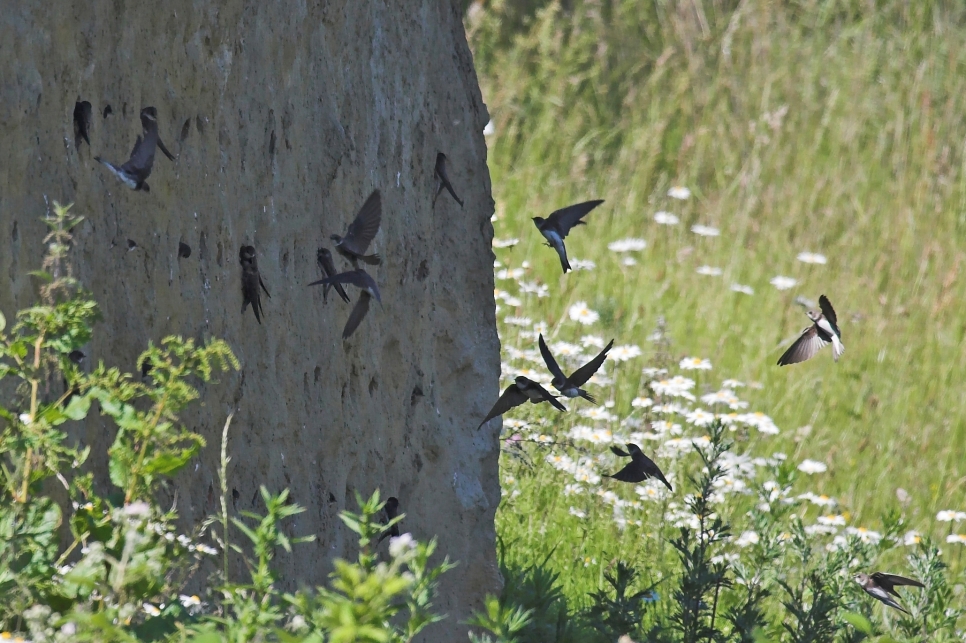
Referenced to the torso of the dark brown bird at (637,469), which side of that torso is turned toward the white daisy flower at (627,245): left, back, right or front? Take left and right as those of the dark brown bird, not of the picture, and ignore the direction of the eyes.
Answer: right

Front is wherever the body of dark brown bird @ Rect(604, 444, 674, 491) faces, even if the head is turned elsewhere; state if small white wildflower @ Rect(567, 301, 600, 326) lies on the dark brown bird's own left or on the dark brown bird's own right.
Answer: on the dark brown bird's own right

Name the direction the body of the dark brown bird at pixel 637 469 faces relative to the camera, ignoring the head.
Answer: to the viewer's left

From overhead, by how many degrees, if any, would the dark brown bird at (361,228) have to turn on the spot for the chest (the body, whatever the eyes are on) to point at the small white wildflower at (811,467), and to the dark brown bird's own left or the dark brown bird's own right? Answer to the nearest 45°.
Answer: approximately 135° to the dark brown bird's own right

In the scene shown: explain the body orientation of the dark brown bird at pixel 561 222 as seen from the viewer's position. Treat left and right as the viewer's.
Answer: facing to the left of the viewer

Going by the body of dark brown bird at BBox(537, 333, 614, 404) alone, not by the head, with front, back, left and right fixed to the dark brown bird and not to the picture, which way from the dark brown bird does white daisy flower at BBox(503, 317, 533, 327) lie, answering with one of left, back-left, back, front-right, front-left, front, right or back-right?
right

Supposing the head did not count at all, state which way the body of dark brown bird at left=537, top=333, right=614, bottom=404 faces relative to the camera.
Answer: to the viewer's left

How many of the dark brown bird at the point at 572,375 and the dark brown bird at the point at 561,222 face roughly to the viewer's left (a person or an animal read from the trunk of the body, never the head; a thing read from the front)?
2

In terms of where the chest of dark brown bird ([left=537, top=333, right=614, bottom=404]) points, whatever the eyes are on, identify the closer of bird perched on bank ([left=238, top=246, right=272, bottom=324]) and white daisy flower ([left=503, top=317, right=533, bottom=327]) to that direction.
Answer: the bird perched on bank
